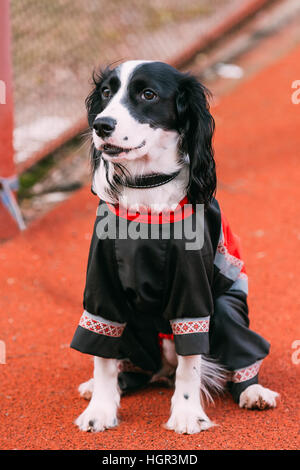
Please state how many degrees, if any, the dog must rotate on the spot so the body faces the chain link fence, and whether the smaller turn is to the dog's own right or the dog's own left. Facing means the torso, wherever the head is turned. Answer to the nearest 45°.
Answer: approximately 135° to the dog's own right

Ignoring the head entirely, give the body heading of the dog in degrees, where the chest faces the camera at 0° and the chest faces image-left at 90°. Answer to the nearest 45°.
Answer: approximately 45°

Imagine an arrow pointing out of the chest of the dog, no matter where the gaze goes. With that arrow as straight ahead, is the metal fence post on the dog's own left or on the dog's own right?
on the dog's own right
